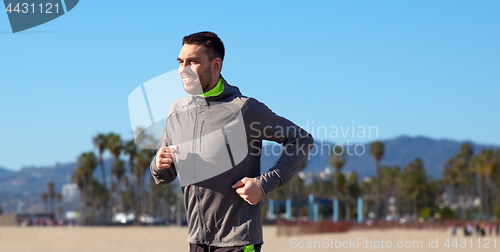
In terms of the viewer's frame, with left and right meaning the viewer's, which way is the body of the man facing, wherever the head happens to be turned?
facing the viewer and to the left of the viewer
